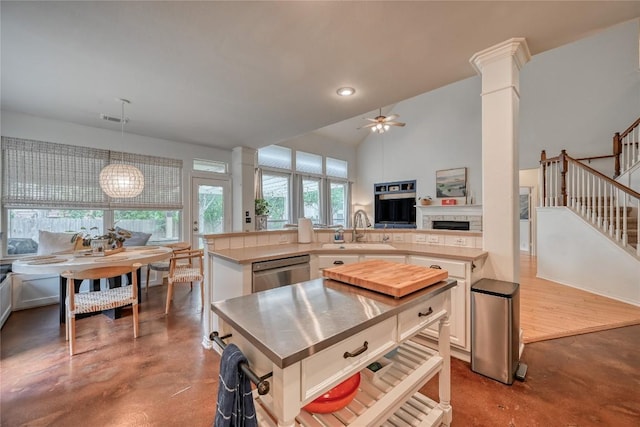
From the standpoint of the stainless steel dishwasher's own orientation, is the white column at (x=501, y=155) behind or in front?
in front

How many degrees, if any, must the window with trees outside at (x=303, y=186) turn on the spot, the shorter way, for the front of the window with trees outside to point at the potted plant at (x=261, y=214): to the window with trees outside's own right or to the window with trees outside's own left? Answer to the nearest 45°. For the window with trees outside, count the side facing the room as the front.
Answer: approximately 90° to the window with trees outside's own right

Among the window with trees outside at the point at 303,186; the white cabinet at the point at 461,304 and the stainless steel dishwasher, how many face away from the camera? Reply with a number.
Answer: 0

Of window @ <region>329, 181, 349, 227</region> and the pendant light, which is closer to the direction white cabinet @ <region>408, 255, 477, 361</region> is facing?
the pendant light

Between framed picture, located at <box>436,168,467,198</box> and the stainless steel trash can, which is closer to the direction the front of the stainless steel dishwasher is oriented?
the stainless steel trash can

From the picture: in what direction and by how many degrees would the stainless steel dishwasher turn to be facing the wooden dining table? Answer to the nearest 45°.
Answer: approximately 135° to its right

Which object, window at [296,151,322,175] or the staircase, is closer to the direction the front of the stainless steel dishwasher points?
the staircase

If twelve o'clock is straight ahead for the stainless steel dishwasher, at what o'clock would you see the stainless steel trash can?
The stainless steel trash can is roughly at 11 o'clock from the stainless steel dishwasher.

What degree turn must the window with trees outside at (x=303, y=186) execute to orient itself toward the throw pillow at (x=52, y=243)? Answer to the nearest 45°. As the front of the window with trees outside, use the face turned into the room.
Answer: approximately 90° to its right

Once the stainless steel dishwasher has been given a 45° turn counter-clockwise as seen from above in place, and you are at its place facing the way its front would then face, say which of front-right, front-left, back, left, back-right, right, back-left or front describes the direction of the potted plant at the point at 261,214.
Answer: left

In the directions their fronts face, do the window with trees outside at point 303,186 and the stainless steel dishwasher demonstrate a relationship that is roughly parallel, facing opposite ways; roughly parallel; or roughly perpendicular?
roughly parallel

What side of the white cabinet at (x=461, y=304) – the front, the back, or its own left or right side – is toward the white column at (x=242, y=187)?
right

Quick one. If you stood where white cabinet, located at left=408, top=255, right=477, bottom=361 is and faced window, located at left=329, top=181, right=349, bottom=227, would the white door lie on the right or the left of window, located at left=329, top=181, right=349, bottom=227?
left

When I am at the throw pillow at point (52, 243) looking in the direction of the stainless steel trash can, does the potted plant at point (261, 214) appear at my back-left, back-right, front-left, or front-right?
front-left

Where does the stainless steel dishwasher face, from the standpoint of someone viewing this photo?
facing the viewer and to the right of the viewer

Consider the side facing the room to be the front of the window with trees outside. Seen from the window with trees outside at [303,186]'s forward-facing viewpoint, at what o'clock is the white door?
The white door is roughly at 3 o'clock from the window with trees outside.

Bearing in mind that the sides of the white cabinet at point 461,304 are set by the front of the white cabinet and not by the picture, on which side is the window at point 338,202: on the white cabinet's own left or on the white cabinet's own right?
on the white cabinet's own right

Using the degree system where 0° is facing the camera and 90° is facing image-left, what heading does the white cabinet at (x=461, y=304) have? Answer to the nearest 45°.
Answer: approximately 45°

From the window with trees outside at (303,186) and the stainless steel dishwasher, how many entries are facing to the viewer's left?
0

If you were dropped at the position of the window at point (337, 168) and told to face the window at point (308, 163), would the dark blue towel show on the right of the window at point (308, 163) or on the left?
left

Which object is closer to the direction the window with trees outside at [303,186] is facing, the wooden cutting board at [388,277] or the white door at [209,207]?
the wooden cutting board
